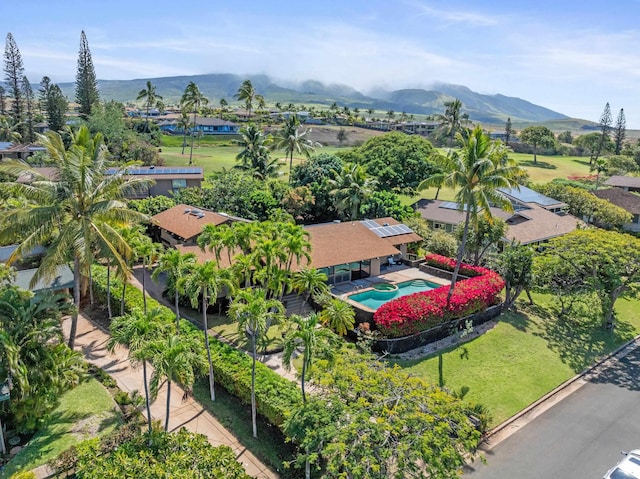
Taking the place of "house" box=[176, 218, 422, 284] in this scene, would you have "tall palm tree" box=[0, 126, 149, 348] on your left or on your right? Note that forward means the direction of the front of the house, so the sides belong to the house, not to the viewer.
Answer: on your right

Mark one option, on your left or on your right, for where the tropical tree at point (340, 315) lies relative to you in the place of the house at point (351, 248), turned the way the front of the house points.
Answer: on your right

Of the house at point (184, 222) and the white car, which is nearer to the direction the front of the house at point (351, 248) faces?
the white car

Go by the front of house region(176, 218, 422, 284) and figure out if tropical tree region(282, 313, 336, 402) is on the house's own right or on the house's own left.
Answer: on the house's own right

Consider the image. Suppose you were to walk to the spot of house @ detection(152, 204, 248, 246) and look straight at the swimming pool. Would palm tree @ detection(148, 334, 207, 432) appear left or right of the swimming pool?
right

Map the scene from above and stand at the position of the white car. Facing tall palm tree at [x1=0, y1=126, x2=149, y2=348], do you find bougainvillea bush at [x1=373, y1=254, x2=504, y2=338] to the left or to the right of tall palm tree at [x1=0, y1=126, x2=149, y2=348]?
right

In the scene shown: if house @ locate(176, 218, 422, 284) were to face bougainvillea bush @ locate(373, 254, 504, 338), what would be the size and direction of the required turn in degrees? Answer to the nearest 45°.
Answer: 0° — it already faces it

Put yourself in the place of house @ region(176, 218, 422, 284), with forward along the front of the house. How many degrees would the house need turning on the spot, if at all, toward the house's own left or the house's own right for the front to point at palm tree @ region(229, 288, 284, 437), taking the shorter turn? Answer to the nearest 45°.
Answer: approximately 45° to the house's own right

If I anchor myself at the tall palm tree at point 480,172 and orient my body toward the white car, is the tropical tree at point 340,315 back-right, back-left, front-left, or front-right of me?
front-right

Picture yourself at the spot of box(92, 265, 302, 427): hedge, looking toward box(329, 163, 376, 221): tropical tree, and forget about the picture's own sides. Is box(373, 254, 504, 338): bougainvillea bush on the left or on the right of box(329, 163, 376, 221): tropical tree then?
right

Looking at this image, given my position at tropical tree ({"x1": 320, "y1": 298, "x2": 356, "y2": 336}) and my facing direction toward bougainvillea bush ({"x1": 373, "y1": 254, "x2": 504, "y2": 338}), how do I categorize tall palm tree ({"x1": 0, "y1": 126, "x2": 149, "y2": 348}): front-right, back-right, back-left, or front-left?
back-left

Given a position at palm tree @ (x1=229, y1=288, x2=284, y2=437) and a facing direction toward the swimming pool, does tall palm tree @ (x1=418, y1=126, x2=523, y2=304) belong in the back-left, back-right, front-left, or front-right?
front-right

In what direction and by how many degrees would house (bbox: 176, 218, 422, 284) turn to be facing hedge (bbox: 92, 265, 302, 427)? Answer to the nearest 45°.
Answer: approximately 45° to its right

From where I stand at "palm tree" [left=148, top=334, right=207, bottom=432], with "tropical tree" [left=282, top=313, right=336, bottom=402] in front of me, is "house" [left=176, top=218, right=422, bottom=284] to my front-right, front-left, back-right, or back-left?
front-left
